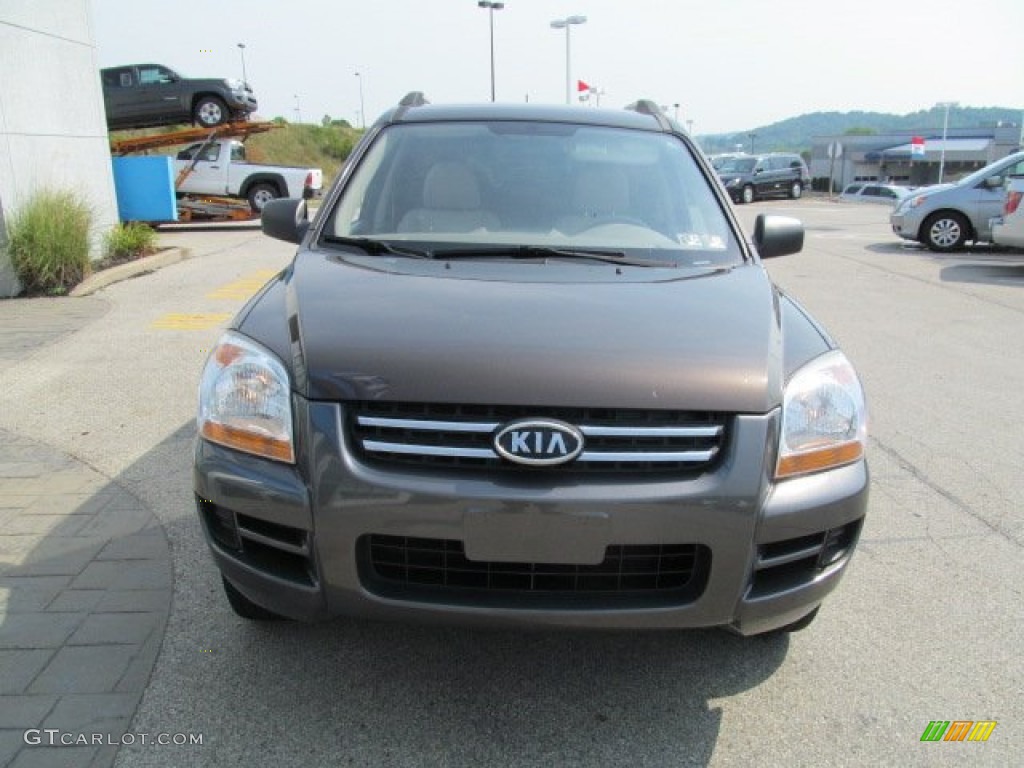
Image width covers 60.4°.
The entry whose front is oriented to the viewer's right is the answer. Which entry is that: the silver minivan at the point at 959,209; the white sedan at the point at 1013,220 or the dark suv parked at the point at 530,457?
the white sedan

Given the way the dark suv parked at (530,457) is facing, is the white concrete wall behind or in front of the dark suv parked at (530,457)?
behind

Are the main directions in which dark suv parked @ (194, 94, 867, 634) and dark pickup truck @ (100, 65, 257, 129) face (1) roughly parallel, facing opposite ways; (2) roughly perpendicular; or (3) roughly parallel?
roughly perpendicular

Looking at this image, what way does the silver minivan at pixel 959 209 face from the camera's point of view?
to the viewer's left

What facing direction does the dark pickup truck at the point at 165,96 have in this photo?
to the viewer's right

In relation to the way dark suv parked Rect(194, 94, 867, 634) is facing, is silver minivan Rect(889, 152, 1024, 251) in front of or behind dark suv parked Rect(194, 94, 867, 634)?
behind

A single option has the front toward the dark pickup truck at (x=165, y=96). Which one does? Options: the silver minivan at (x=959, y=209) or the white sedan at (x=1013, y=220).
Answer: the silver minivan

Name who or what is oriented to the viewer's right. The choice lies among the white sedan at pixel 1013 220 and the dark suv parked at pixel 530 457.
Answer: the white sedan

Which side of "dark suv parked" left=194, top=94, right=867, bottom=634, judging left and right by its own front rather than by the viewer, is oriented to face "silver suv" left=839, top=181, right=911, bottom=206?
back

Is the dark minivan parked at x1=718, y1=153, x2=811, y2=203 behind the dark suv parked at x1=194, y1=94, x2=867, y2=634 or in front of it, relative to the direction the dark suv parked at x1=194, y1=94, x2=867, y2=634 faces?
behind

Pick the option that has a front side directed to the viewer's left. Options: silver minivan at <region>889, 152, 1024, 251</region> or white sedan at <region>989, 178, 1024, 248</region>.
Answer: the silver minivan

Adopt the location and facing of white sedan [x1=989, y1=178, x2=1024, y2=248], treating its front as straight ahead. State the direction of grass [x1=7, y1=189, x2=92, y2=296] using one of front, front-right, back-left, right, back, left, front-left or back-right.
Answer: back-right
